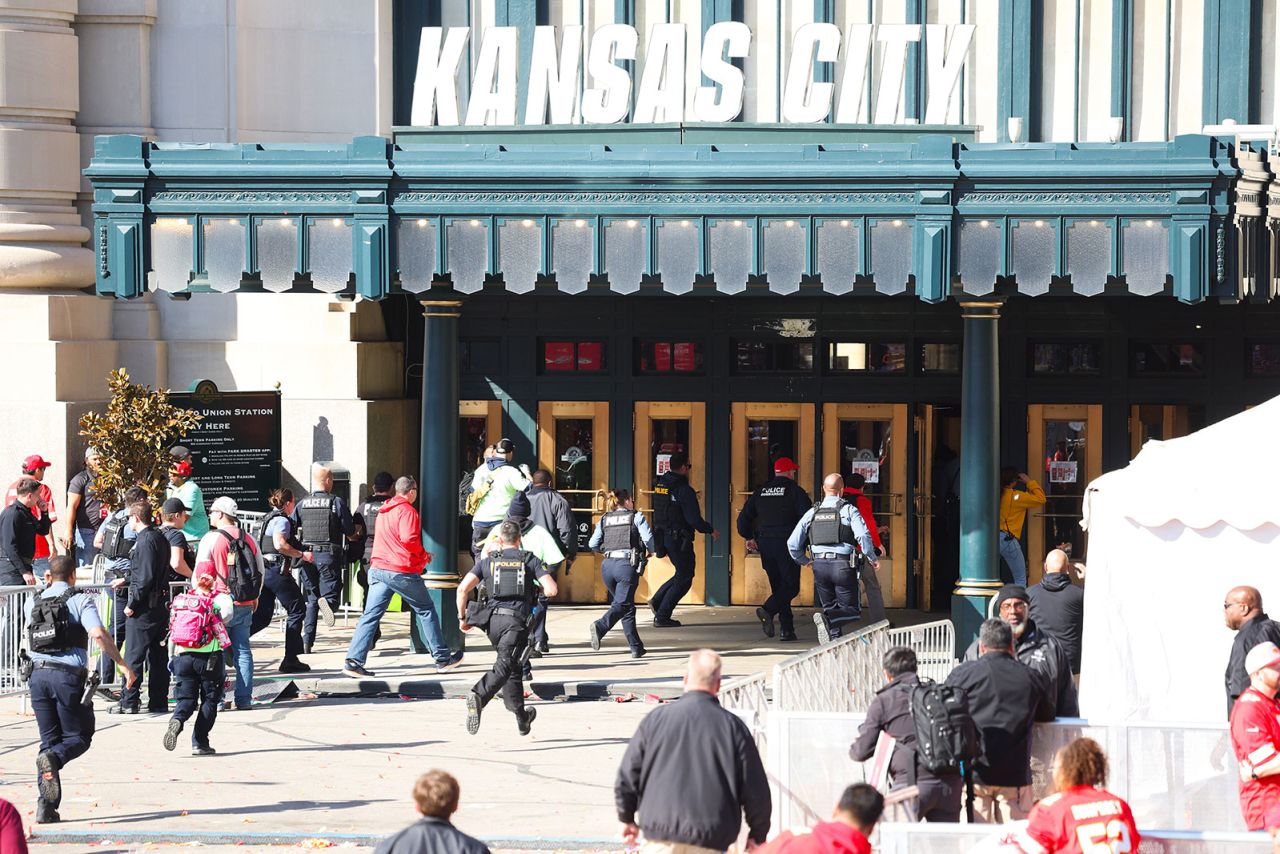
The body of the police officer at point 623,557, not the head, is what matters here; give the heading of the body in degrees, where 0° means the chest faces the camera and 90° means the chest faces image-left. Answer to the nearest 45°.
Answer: approximately 225°

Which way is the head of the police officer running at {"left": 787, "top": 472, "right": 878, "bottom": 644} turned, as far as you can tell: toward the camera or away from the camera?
away from the camera

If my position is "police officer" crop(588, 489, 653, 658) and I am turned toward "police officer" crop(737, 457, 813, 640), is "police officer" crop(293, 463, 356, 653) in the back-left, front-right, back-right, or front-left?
back-left

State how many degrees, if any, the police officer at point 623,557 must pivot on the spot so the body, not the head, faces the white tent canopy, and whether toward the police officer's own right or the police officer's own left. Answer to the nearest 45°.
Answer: approximately 90° to the police officer's own right

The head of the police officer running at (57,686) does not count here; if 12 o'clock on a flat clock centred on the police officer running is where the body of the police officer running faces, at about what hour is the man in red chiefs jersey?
The man in red chiefs jersey is roughly at 3 o'clock from the police officer running.

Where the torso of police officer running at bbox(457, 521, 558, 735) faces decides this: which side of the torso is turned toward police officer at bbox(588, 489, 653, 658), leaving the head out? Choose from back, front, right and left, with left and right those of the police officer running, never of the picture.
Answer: front

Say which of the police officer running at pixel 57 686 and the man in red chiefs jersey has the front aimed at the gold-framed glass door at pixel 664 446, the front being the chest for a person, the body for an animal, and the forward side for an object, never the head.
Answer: the police officer running

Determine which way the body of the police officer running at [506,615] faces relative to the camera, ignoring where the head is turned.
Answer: away from the camera
